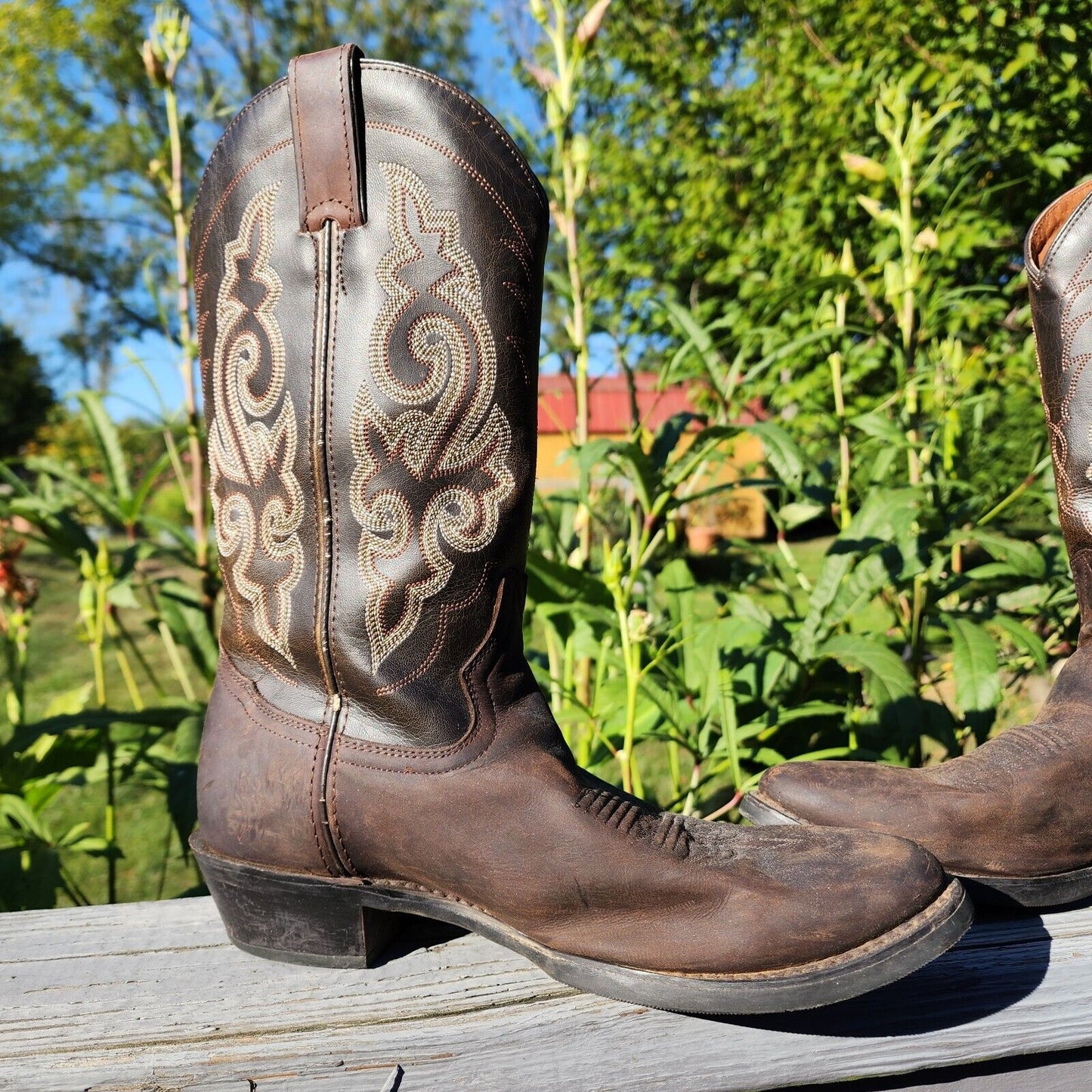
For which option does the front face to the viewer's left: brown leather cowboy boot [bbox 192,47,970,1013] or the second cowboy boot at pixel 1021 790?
the second cowboy boot

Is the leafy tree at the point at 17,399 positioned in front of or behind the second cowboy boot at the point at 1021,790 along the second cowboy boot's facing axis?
in front

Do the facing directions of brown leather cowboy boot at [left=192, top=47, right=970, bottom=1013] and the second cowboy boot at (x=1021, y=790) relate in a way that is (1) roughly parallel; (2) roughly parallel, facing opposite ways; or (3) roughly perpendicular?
roughly parallel, facing opposite ways

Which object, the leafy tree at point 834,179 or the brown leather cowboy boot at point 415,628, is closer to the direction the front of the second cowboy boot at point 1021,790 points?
the brown leather cowboy boot

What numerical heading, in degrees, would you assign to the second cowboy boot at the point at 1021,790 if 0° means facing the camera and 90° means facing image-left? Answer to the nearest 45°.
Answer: approximately 90°

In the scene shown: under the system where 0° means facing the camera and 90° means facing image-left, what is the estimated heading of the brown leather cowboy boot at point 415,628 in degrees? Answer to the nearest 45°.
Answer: approximately 270°

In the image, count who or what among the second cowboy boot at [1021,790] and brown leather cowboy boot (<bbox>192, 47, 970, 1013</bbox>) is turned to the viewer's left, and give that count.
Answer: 1

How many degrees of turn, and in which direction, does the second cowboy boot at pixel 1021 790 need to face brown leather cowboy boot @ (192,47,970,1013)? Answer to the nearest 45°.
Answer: approximately 45° to its left

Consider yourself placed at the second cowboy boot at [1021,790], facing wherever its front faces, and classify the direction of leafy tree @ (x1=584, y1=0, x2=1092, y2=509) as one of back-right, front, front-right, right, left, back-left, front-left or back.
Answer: right

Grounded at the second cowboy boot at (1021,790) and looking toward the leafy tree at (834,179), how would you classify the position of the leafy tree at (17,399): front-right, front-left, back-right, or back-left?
front-left
